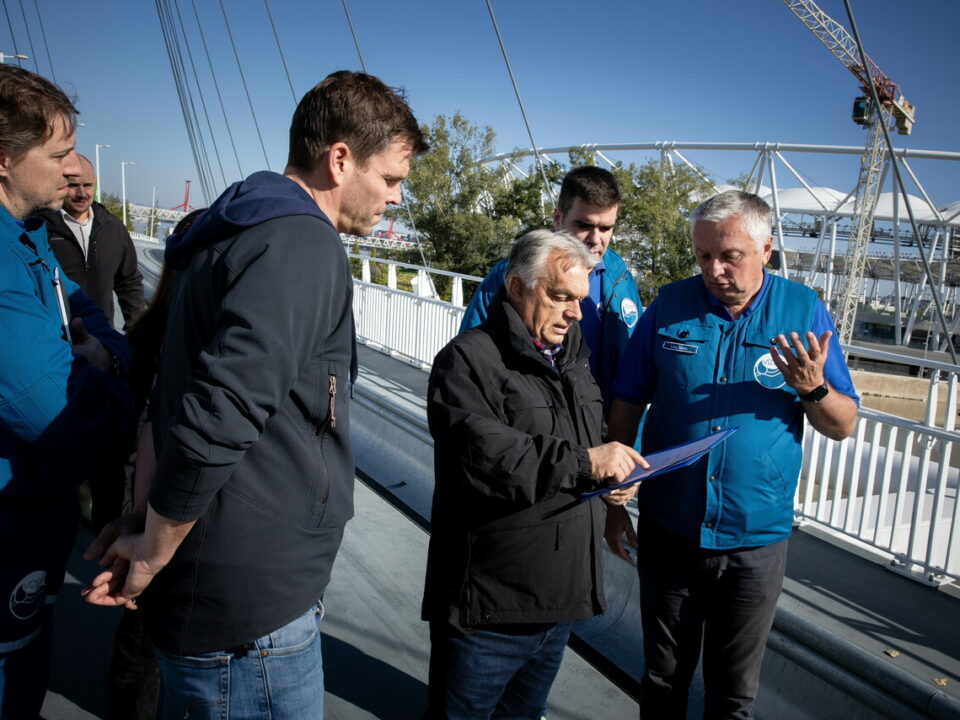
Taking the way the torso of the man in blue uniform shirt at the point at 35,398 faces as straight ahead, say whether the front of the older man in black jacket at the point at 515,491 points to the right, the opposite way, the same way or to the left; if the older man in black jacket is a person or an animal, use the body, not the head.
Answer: to the right

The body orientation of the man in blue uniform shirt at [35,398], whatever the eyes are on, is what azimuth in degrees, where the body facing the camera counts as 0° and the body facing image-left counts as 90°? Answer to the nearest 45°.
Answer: approximately 270°

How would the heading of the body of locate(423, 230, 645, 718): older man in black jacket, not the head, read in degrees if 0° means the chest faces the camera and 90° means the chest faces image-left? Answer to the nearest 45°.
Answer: approximately 315°

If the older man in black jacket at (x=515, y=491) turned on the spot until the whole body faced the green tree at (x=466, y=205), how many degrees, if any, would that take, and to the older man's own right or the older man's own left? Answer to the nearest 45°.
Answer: approximately 135° to the older man's own left

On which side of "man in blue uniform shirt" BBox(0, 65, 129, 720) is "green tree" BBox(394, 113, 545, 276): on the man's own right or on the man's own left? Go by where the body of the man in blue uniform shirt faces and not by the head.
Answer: on the man's own left

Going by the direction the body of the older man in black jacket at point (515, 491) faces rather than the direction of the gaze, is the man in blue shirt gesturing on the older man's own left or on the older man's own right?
on the older man's own left

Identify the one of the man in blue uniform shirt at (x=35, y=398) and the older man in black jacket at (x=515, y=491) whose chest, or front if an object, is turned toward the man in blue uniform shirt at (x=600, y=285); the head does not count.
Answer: the man in blue uniform shirt at (x=35, y=398)

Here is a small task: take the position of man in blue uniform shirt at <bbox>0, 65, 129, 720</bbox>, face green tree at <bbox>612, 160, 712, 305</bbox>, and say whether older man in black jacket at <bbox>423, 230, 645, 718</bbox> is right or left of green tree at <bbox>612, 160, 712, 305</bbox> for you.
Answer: right
